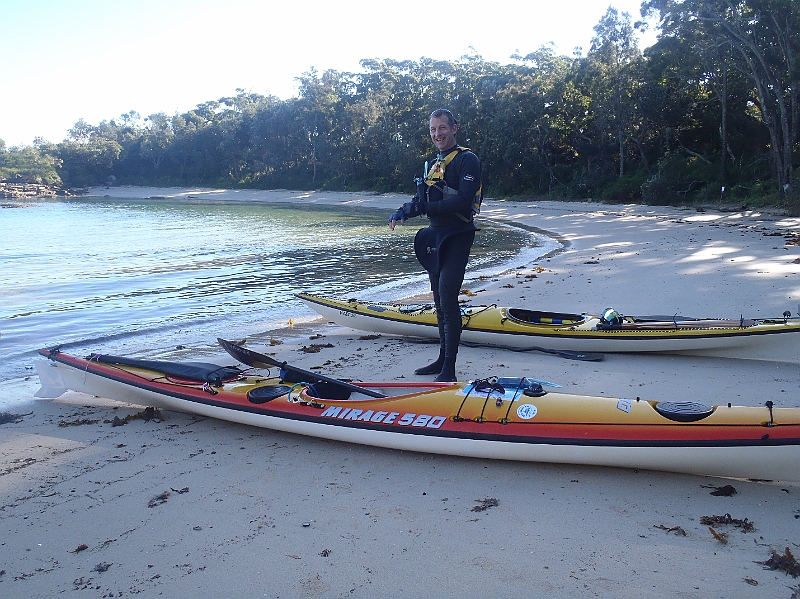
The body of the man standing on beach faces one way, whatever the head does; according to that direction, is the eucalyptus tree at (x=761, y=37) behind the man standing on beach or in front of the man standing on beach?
behind

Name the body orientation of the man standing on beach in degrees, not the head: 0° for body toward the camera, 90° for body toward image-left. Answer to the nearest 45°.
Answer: approximately 45°

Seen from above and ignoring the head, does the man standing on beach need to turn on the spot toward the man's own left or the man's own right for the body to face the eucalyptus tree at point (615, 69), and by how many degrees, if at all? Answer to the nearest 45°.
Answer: approximately 135° to the man's own right

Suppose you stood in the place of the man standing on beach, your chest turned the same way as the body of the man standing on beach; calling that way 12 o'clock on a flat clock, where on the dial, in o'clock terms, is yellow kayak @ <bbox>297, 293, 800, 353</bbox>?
The yellow kayak is roughly at 6 o'clock from the man standing on beach.

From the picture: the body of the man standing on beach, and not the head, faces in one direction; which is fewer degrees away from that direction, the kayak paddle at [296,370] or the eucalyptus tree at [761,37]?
the kayak paddle

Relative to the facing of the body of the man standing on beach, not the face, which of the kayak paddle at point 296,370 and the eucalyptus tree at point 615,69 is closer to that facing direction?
the kayak paddle

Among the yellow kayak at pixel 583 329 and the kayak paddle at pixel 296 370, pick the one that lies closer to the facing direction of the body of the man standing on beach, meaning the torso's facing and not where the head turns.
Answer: the kayak paddle
